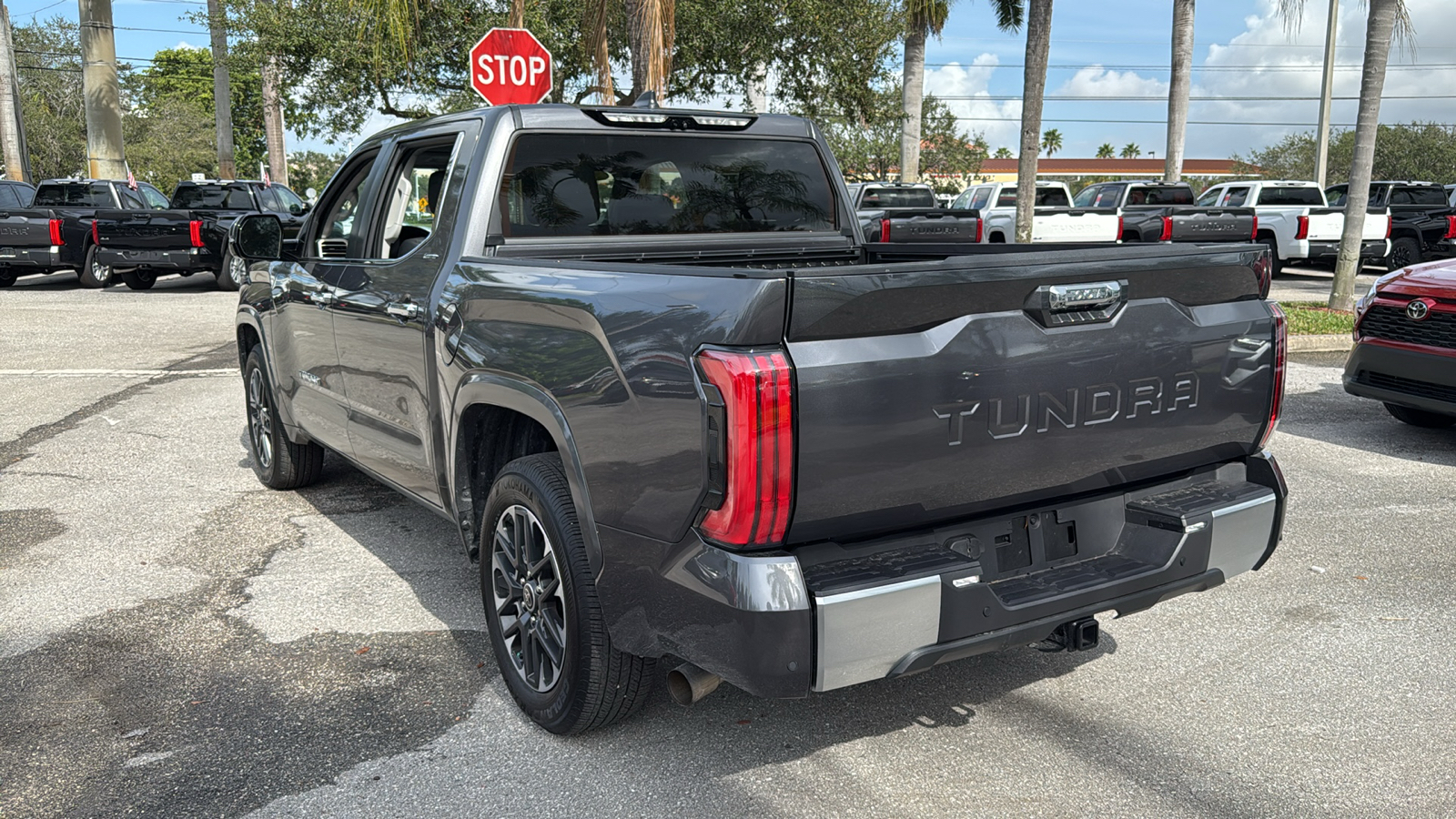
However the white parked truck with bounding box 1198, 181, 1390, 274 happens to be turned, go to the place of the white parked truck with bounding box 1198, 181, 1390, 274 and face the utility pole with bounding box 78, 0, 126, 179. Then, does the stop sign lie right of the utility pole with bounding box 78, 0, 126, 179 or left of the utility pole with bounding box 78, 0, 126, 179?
left

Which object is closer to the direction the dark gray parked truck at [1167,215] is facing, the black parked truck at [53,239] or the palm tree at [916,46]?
the palm tree

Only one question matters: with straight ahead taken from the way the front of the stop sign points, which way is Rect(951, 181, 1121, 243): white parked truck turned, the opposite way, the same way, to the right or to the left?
the opposite way

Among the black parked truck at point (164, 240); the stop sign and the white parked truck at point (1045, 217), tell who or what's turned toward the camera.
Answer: the stop sign

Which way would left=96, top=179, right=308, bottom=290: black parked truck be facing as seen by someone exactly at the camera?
facing away from the viewer and to the right of the viewer

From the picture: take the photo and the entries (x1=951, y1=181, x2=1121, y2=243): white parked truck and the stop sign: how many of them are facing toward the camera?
1

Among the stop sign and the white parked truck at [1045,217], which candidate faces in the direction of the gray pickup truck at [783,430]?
the stop sign

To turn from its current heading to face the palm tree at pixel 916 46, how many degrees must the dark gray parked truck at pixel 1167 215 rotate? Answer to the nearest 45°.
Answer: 0° — it already faces it

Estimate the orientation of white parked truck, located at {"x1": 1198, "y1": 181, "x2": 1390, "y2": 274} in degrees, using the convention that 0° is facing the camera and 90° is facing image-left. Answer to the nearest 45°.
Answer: approximately 135°

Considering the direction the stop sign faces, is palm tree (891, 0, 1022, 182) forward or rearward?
rearward

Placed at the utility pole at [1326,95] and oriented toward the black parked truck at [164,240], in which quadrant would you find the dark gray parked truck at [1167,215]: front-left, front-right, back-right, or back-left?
front-left

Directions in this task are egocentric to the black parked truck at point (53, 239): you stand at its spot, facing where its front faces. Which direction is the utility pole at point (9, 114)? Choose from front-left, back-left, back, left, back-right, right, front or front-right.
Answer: front-left

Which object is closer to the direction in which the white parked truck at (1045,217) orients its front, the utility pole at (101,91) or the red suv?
the utility pole

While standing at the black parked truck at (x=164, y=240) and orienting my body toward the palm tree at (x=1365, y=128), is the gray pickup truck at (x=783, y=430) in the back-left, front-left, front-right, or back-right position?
front-right

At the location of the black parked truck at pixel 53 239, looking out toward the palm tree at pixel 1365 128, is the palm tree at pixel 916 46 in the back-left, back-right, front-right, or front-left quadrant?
front-left

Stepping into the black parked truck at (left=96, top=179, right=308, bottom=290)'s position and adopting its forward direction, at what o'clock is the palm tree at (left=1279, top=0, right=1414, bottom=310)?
The palm tree is roughly at 3 o'clock from the black parked truck.

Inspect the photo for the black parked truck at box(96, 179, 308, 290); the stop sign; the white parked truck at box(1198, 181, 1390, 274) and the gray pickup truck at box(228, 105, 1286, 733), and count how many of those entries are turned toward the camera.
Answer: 1

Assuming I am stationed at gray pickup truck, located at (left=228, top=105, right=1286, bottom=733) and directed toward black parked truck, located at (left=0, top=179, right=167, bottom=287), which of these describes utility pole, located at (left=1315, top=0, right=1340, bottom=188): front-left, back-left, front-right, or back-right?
front-right

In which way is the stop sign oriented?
toward the camera

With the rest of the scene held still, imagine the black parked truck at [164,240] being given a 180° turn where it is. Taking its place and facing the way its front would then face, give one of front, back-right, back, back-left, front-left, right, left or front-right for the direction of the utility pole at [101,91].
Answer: back-right

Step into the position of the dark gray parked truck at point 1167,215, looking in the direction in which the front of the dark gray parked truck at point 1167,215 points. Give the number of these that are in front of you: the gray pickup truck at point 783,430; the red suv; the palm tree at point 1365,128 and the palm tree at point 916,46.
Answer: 1

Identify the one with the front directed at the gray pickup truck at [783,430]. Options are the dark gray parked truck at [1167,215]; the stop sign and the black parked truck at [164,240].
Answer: the stop sign
